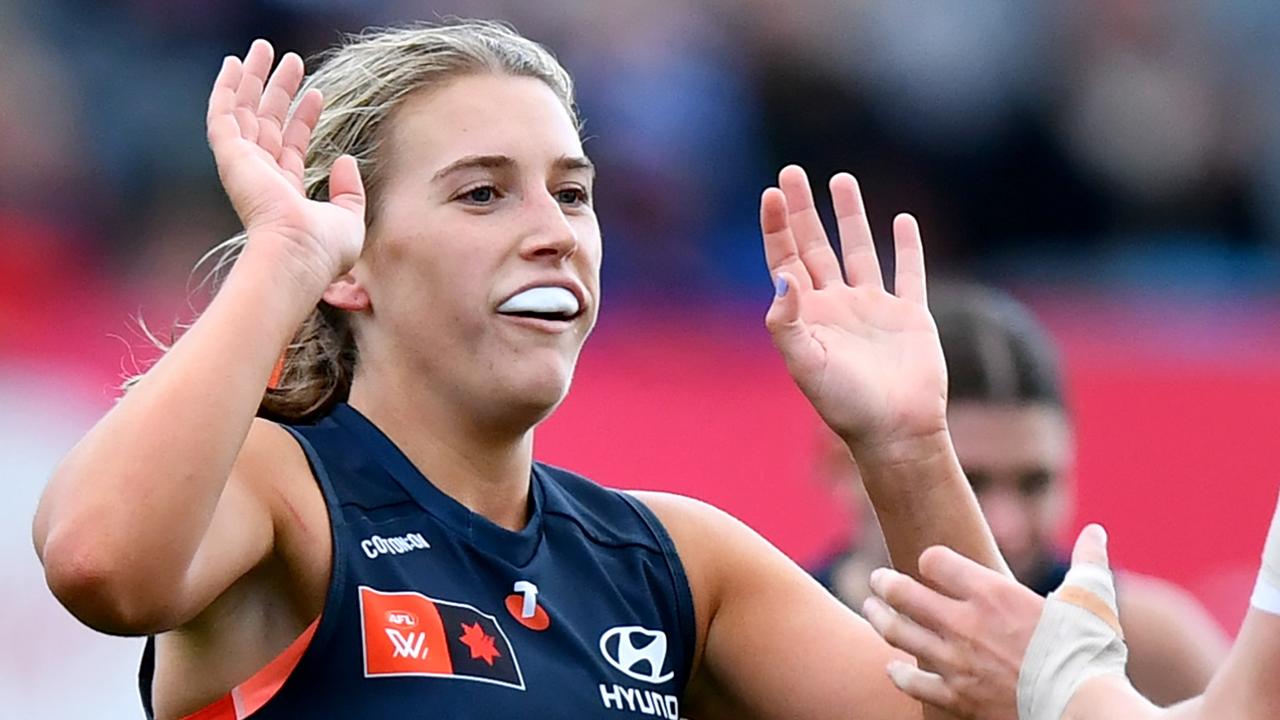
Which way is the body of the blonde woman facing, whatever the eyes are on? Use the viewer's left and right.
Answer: facing the viewer and to the right of the viewer

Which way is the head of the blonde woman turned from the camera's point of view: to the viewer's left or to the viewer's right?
to the viewer's right

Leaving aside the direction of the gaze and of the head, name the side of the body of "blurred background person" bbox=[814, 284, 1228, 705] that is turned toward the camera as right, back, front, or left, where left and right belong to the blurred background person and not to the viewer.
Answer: front

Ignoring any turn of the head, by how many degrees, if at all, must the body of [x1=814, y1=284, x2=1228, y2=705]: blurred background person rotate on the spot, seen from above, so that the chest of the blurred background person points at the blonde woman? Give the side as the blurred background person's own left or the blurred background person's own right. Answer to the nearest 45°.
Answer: approximately 45° to the blurred background person's own right

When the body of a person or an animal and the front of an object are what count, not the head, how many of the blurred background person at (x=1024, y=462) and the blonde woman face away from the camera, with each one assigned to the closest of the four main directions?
0
